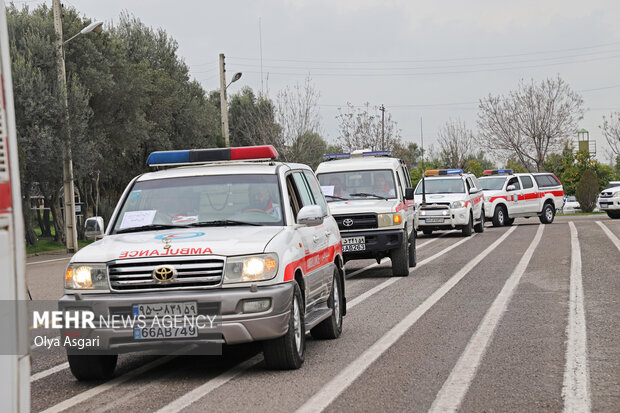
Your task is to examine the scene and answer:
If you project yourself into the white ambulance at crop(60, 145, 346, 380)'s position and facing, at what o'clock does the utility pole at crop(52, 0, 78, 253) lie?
The utility pole is roughly at 4 o'clock from the white ambulance.

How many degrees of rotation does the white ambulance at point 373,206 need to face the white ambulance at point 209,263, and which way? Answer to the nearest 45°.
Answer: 0° — it already faces it

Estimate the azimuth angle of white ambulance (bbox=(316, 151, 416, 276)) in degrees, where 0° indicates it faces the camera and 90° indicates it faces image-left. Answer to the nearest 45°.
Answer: approximately 0°

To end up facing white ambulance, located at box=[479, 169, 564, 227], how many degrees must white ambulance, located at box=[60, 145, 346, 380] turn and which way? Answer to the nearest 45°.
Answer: approximately 180°

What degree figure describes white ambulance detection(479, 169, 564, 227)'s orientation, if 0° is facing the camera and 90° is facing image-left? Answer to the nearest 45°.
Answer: approximately 45°
